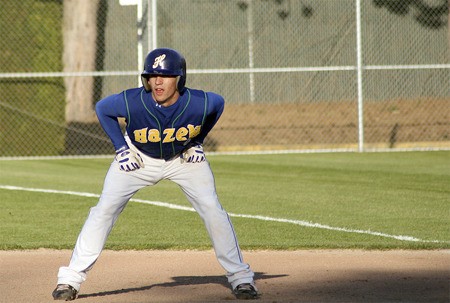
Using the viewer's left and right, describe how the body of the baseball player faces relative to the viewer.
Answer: facing the viewer
